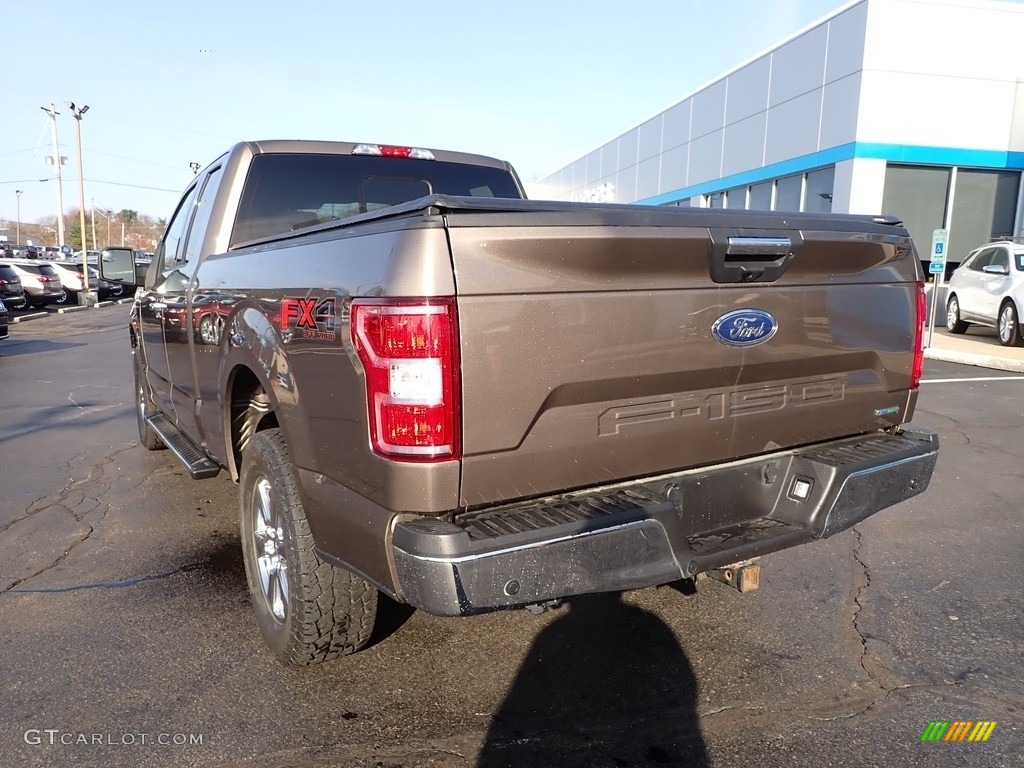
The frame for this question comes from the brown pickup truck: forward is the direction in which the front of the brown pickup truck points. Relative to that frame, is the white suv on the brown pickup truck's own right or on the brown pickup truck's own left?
on the brown pickup truck's own right

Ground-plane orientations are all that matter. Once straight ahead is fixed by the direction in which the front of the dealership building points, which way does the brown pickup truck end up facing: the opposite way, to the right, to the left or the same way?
to the right

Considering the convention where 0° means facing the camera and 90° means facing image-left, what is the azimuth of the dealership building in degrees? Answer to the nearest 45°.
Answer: approximately 45°

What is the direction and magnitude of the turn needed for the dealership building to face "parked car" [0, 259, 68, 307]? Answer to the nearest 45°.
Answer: approximately 45° to its right

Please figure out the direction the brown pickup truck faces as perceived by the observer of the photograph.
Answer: facing away from the viewer and to the left of the viewer

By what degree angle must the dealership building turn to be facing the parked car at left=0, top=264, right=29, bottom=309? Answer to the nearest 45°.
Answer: approximately 45° to its right

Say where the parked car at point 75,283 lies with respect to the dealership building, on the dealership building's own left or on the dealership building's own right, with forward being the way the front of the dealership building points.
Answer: on the dealership building's own right

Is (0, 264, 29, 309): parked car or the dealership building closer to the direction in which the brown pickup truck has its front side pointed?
the parked car
